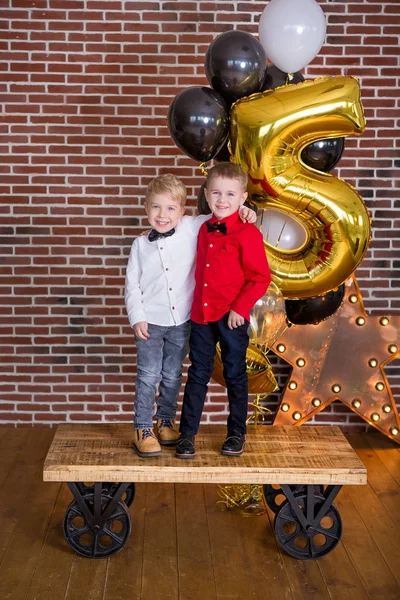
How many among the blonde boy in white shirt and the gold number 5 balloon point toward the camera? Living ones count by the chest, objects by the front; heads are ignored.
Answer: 2

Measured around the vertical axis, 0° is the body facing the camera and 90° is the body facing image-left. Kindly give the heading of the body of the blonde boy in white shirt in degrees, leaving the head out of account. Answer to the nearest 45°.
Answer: approximately 0°

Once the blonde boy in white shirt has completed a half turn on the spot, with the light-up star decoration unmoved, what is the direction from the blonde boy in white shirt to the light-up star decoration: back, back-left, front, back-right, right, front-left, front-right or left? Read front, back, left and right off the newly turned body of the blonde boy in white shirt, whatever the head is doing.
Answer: front-right

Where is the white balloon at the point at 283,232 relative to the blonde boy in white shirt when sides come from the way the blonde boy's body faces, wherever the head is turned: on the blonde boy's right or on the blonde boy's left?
on the blonde boy's left

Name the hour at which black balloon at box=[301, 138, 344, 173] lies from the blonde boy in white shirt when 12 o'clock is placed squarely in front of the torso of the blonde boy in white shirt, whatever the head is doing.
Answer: The black balloon is roughly at 8 o'clock from the blonde boy in white shirt.
